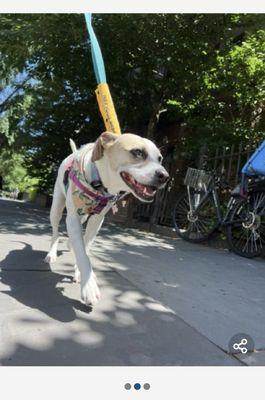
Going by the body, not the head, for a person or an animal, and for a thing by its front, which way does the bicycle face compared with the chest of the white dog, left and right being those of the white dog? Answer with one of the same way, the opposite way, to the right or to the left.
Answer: the opposite way

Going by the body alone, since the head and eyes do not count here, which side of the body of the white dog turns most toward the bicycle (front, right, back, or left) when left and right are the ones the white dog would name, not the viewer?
left

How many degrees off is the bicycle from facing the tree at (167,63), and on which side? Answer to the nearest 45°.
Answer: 0° — it already faces it

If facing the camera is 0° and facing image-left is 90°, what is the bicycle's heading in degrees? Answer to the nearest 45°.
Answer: approximately 135°

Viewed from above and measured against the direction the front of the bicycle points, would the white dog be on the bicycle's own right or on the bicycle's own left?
on the bicycle's own left

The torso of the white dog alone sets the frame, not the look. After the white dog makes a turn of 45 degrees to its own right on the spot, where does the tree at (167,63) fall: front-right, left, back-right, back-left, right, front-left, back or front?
back
